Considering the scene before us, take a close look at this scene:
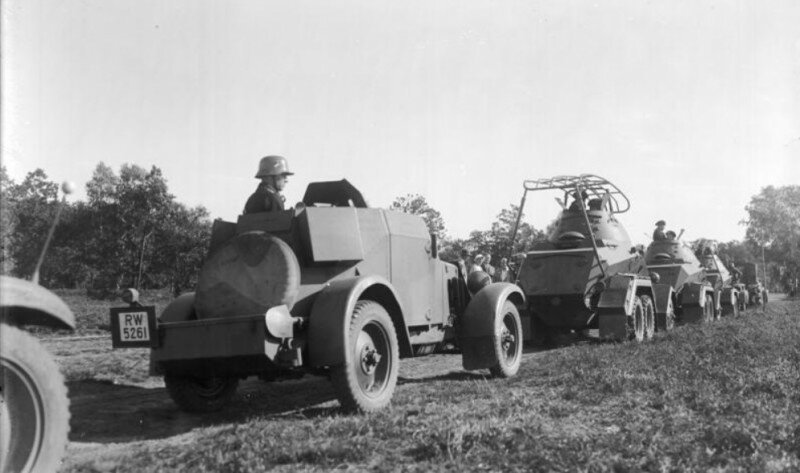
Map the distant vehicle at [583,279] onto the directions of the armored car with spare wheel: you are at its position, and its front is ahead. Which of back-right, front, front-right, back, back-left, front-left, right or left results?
front

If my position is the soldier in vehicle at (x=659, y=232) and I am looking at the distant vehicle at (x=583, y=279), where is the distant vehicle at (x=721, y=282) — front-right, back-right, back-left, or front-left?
back-left

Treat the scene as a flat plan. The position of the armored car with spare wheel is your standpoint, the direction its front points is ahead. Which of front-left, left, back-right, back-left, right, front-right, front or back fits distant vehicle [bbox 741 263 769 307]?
front

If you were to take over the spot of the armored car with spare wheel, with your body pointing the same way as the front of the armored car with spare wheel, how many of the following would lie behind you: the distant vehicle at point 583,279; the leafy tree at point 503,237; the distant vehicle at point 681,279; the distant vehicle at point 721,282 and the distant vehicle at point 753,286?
0

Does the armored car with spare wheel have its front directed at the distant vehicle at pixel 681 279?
yes

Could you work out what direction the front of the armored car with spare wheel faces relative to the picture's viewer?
facing away from the viewer and to the right of the viewer

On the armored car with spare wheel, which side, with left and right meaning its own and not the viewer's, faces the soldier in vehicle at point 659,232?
front

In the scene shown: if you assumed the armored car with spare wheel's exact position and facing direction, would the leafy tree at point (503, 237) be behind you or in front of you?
in front
